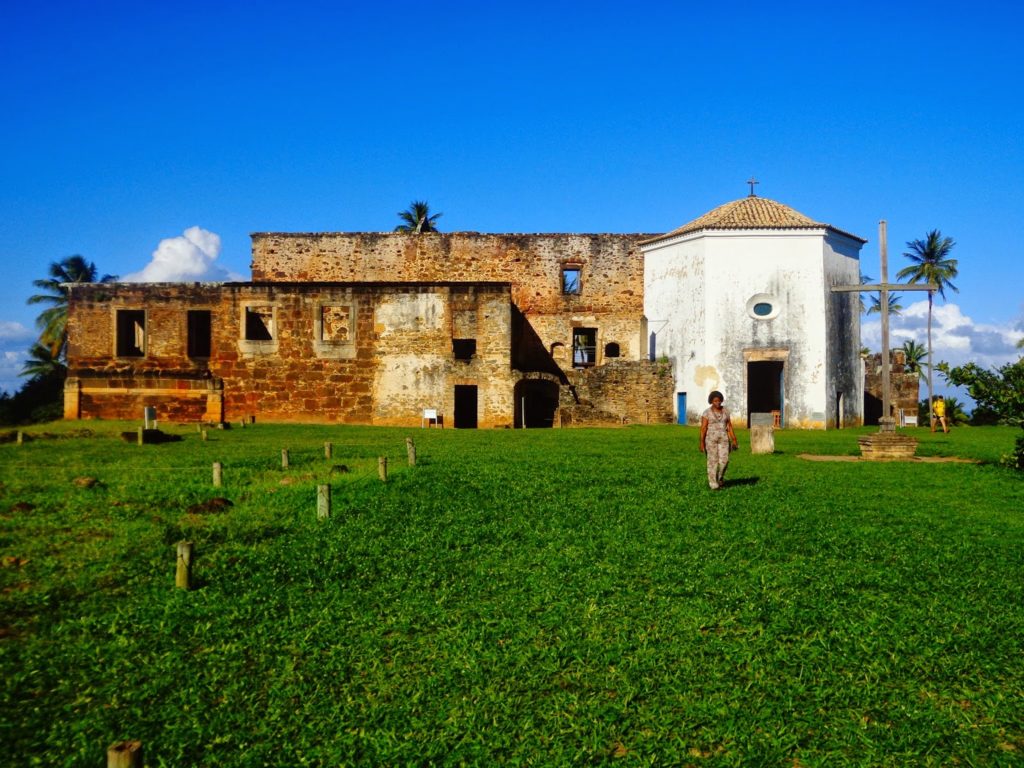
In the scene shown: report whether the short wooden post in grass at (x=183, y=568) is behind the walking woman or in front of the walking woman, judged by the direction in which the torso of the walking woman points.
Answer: in front

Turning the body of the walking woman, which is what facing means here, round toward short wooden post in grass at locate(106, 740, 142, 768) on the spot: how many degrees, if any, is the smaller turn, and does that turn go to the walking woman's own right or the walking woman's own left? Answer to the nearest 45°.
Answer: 0° — they already face it

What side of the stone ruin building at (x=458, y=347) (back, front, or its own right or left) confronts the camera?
front

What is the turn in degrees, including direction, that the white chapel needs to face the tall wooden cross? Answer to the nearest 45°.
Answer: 0° — it already faces it

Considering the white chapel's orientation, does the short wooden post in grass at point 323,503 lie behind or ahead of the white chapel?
ahead

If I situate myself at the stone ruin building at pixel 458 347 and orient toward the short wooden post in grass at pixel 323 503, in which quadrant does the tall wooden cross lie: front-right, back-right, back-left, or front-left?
front-left

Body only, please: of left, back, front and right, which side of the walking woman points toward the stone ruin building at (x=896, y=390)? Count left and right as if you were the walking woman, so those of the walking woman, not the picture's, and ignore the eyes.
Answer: back

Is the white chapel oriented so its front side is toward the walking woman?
yes

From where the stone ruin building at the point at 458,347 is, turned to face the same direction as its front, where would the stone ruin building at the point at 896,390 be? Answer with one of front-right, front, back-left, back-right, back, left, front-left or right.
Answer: left

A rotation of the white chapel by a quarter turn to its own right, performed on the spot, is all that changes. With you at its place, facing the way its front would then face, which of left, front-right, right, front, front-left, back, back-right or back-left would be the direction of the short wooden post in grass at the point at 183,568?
left

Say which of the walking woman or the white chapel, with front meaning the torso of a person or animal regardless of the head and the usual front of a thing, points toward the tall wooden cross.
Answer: the white chapel

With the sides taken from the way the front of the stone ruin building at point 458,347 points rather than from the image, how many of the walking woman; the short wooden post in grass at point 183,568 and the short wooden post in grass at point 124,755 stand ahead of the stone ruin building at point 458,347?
3

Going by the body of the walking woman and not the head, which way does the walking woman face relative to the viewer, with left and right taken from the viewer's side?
facing the viewer

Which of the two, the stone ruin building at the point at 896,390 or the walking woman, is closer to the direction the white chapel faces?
the walking woman
